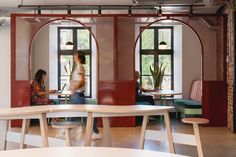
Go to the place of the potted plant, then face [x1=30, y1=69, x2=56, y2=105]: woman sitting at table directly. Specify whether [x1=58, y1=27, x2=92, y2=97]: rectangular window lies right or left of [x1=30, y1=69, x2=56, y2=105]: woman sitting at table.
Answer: right

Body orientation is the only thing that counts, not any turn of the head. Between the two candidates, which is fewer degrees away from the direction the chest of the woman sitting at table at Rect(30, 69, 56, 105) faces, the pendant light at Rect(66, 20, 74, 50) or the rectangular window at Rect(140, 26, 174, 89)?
the rectangular window

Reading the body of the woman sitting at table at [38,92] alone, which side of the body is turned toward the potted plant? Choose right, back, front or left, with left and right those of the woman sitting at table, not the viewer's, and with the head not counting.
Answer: front

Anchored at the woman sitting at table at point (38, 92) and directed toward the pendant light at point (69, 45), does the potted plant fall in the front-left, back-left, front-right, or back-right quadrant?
front-right

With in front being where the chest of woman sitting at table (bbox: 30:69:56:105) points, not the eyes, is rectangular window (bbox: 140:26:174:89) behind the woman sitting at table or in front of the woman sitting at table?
in front

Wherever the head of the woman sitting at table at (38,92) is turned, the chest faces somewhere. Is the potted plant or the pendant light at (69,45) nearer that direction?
the potted plant

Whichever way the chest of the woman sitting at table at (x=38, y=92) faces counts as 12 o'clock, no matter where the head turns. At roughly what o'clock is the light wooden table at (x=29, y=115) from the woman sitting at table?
The light wooden table is roughly at 3 o'clock from the woman sitting at table.

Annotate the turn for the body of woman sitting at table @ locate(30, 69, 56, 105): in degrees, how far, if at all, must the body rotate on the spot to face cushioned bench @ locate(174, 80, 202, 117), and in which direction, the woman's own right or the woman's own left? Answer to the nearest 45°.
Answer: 0° — they already face it

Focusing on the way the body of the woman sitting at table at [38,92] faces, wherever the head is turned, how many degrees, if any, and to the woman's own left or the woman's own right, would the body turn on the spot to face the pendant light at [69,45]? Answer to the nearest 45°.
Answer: approximately 45° to the woman's own left

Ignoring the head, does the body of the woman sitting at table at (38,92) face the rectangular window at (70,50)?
no

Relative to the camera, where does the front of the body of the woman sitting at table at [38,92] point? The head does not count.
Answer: to the viewer's right

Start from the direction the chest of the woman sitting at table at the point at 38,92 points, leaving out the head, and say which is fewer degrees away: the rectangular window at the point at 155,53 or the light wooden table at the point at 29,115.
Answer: the rectangular window
